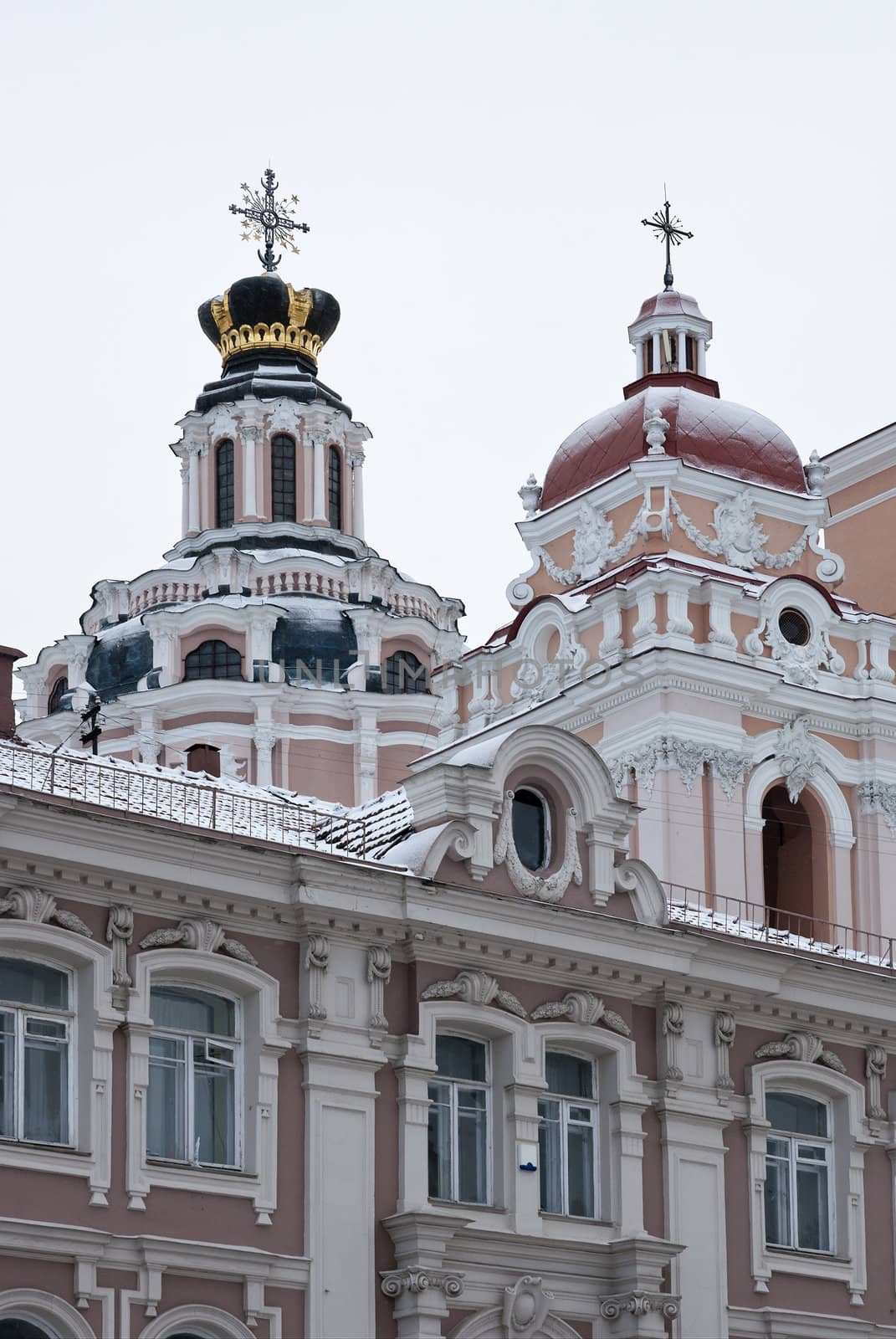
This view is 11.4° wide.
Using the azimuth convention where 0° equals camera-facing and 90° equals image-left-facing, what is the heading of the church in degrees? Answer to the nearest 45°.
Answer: approximately 315°
